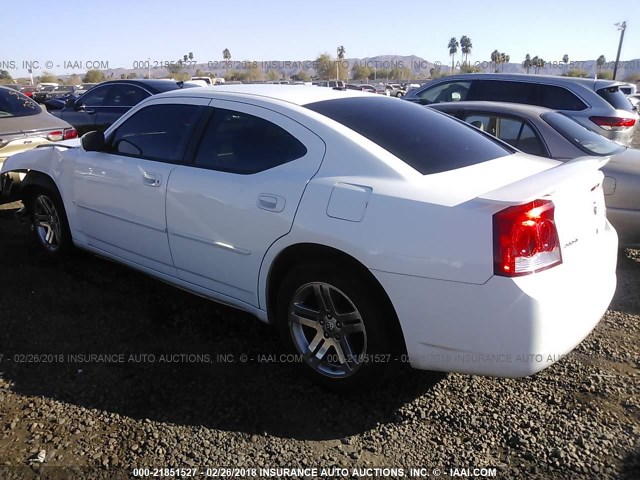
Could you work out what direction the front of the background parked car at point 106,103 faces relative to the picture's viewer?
facing away from the viewer and to the left of the viewer

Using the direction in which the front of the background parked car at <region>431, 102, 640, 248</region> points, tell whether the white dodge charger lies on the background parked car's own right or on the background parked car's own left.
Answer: on the background parked car's own left

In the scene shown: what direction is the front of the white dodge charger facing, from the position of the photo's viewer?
facing away from the viewer and to the left of the viewer

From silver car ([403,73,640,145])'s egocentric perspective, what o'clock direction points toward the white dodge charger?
The white dodge charger is roughly at 8 o'clock from the silver car.

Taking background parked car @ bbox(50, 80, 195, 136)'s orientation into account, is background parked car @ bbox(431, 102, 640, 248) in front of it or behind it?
behind

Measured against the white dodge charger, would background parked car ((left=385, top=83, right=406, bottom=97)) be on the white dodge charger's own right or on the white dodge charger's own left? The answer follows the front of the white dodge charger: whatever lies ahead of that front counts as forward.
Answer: on the white dodge charger's own right

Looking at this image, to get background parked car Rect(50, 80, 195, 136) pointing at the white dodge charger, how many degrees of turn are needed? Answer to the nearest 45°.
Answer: approximately 135° to its left

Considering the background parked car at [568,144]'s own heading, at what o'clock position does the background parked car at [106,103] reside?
the background parked car at [106,103] is roughly at 11 o'clock from the background parked car at [568,144].

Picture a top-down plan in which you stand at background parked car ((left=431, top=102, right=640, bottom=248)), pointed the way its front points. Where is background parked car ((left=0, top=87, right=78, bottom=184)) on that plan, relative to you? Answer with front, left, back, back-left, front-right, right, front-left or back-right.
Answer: front-left

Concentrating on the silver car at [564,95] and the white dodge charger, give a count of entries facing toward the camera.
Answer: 0

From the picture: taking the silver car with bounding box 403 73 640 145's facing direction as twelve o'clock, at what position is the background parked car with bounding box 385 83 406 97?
The background parked car is roughly at 1 o'clock from the silver car.

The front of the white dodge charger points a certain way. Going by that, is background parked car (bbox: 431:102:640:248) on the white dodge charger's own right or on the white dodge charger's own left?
on the white dodge charger's own right
